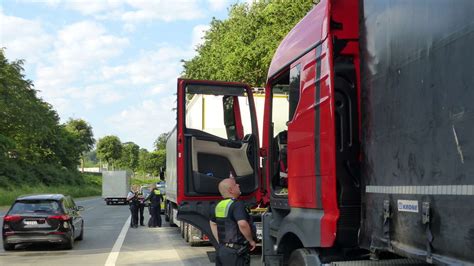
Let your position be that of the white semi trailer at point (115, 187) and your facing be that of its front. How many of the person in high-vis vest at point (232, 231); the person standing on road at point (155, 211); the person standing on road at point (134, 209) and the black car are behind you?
4

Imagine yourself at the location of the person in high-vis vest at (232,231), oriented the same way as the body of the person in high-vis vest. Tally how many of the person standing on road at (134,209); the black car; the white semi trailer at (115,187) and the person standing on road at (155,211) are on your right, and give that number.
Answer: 0

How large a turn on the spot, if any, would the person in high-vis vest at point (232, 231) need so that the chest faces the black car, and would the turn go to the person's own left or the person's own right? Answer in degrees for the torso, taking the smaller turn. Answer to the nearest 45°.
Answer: approximately 90° to the person's own left

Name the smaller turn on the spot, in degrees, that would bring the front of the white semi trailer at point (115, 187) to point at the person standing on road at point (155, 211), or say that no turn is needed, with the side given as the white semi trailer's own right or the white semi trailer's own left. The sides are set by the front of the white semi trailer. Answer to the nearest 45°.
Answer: approximately 180°

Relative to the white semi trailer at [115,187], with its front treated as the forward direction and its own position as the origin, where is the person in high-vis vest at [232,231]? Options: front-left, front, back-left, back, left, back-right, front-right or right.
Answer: back

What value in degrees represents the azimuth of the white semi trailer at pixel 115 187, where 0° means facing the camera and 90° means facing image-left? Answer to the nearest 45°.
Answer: approximately 180°

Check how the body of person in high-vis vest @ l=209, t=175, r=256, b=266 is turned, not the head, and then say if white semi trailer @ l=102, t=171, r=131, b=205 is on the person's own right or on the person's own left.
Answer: on the person's own left

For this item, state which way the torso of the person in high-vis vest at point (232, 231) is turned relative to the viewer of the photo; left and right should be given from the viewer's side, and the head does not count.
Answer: facing away from the viewer and to the right of the viewer

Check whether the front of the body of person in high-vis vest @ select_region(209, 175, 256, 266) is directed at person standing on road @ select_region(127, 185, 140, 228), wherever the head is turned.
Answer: no

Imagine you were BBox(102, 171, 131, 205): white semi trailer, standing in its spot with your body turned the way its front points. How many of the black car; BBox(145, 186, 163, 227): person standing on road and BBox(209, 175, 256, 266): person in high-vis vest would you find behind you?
3

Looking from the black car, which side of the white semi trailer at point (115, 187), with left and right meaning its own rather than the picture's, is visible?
back

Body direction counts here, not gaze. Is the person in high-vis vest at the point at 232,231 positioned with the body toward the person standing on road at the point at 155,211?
no

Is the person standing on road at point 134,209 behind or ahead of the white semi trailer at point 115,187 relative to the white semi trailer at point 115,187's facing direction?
behind
